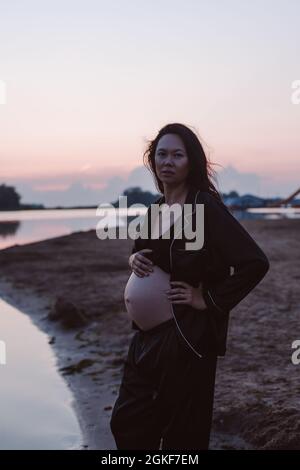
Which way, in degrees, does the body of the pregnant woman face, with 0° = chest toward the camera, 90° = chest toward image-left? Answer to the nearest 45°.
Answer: approximately 45°
